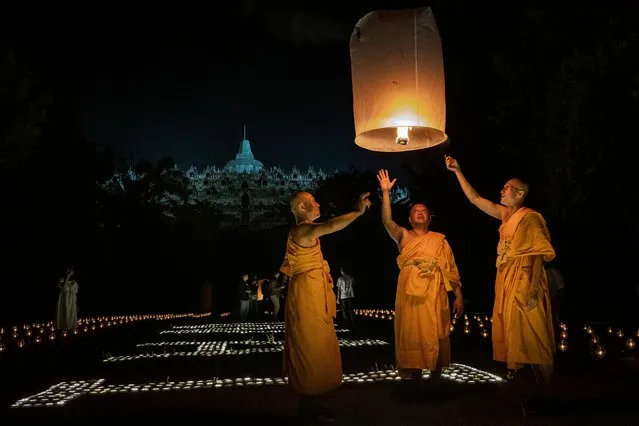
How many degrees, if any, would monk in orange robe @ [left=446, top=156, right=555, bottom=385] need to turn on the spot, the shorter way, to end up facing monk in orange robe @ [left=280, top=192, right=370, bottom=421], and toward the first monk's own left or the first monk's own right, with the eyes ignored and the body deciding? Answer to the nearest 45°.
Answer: approximately 45° to the first monk's own right

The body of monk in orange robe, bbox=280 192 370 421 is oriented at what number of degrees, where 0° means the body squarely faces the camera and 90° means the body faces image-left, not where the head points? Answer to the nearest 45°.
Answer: approximately 270°

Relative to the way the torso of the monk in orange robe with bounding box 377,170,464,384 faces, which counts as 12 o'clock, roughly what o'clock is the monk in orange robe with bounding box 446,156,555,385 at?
the monk in orange robe with bounding box 446,156,555,385 is roughly at 10 o'clock from the monk in orange robe with bounding box 377,170,464,384.

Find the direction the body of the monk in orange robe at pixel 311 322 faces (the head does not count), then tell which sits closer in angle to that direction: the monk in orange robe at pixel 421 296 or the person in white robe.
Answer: the monk in orange robe

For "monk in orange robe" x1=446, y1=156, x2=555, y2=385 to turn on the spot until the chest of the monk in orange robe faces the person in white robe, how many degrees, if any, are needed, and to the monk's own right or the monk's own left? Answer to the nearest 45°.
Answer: approximately 90° to the monk's own right

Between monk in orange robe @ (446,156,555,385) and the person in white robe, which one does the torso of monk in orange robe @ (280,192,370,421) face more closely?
the monk in orange robe

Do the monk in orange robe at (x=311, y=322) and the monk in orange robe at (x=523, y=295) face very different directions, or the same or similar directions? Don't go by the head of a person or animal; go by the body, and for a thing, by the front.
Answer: very different directions

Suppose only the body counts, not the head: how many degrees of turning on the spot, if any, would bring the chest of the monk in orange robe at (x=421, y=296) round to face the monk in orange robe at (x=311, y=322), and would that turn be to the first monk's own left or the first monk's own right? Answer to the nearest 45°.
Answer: approximately 45° to the first monk's own right

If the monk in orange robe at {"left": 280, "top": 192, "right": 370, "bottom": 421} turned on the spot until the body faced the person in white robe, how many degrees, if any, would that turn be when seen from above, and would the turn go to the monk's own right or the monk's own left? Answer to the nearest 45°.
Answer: approximately 135° to the monk's own left

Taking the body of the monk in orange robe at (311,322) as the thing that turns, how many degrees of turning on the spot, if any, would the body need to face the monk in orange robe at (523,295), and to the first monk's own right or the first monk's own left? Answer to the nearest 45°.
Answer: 0° — they already face them

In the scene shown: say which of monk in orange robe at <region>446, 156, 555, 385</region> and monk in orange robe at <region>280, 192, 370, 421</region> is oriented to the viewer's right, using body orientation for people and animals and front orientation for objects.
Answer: monk in orange robe at <region>280, 192, 370, 421</region>

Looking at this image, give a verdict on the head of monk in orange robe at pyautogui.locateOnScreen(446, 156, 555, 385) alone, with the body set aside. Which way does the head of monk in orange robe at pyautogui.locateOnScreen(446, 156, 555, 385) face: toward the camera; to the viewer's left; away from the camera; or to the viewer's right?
to the viewer's left

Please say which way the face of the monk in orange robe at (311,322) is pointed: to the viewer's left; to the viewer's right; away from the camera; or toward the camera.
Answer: to the viewer's right
